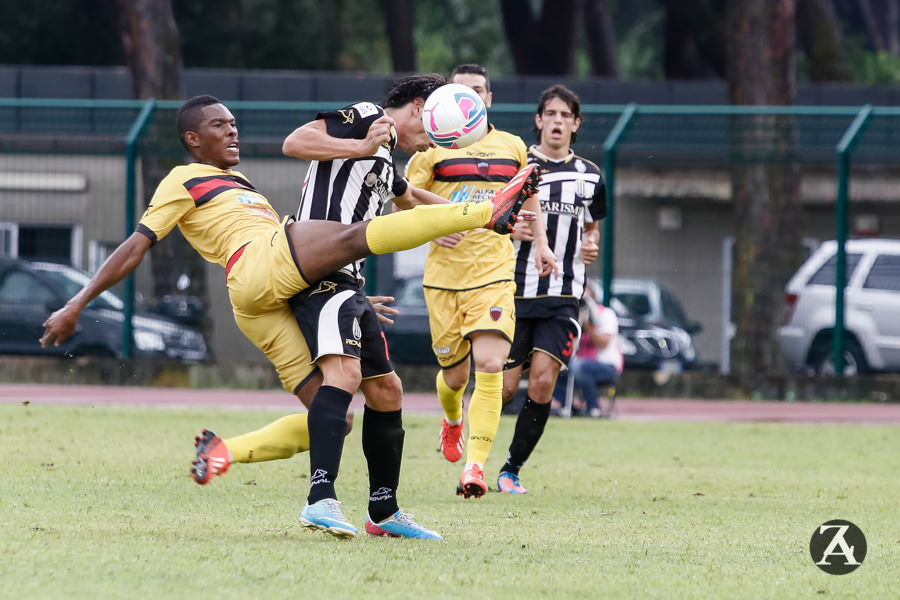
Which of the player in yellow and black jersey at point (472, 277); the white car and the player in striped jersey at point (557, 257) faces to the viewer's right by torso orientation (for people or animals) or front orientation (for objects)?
the white car

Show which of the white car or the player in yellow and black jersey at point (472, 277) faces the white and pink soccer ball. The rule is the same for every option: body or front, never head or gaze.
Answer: the player in yellow and black jersey

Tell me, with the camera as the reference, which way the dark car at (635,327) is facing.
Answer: facing to the right of the viewer

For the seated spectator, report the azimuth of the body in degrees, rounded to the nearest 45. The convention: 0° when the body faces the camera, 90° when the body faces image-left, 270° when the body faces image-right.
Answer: approximately 45°

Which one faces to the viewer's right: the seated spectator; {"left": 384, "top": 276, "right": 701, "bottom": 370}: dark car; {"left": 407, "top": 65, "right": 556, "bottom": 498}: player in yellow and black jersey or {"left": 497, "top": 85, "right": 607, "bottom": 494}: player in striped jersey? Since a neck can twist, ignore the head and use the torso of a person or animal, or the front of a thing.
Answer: the dark car

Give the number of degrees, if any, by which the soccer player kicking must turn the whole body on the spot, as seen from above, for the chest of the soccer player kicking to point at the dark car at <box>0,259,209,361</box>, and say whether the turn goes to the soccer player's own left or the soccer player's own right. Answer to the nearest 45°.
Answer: approximately 135° to the soccer player's own left

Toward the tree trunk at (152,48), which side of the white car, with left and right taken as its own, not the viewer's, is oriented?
back

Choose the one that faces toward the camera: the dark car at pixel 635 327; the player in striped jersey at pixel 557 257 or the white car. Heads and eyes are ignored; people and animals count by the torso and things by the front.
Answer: the player in striped jersey

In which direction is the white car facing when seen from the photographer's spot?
facing to the right of the viewer

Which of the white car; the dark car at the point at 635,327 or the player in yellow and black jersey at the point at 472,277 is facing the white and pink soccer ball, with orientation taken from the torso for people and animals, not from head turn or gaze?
the player in yellow and black jersey

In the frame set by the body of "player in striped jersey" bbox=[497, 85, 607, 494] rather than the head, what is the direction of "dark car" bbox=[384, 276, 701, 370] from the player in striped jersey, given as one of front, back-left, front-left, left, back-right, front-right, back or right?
back

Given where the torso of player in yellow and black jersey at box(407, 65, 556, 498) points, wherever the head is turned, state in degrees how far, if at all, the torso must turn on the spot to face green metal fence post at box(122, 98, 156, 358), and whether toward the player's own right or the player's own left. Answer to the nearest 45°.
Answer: approximately 135° to the player's own right
